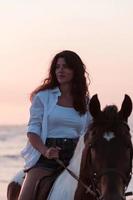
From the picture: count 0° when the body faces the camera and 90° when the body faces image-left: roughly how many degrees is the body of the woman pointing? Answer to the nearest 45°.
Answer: approximately 315°
